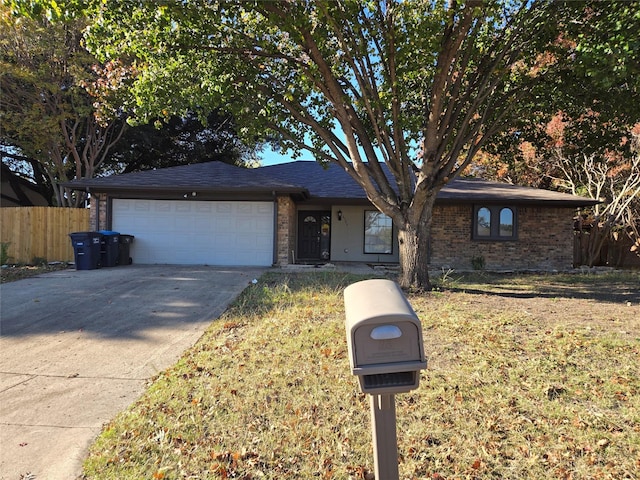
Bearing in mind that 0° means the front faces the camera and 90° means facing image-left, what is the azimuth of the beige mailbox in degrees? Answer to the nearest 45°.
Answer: approximately 0°

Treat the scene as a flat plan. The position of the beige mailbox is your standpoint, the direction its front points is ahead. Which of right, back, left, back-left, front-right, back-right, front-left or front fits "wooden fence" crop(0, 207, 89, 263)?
back-right

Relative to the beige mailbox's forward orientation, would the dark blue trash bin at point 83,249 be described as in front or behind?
behind

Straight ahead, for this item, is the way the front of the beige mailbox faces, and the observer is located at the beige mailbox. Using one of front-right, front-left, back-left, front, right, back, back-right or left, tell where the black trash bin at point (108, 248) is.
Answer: back-right

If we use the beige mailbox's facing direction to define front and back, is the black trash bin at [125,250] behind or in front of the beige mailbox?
behind

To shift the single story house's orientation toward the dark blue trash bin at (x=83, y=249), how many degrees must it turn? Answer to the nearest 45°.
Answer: approximately 45° to its right

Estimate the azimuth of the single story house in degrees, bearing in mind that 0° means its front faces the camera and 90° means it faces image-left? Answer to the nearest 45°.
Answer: approximately 0°

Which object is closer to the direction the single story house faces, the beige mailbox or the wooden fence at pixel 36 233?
the beige mailbox

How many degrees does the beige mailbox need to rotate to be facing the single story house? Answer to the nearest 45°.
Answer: approximately 180°

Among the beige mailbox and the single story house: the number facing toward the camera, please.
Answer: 2

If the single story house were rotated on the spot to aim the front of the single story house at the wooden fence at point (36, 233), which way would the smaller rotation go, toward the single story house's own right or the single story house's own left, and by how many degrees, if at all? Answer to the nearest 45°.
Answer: approximately 90° to the single story house's own right
